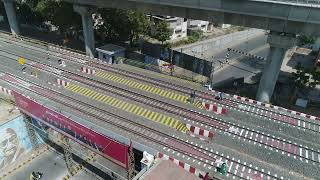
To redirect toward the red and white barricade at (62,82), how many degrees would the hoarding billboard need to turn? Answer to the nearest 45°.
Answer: approximately 135° to its right

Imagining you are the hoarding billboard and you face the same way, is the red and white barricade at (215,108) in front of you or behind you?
behind

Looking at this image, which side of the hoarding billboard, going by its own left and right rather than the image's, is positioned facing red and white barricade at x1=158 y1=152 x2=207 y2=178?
left

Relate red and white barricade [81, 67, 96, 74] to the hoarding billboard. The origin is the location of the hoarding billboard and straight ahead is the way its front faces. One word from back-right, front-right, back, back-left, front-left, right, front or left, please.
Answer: back-right

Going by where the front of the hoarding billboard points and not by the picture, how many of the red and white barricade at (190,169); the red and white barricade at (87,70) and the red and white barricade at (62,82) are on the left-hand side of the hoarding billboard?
1

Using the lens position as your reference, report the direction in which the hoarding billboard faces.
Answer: facing the viewer and to the left of the viewer

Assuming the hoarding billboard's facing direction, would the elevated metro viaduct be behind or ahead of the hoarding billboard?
behind

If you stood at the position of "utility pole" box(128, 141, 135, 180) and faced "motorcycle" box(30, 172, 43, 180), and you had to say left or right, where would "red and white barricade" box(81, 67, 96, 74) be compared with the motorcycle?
right
